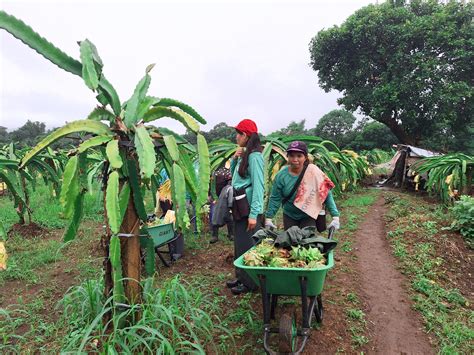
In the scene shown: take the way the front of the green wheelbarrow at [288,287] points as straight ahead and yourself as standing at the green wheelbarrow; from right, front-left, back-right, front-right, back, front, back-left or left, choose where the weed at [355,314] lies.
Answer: back-left

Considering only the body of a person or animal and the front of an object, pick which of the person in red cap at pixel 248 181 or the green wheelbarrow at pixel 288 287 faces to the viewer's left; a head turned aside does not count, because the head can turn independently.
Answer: the person in red cap

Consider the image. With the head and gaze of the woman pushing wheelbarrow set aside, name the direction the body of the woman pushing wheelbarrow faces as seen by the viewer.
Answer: toward the camera

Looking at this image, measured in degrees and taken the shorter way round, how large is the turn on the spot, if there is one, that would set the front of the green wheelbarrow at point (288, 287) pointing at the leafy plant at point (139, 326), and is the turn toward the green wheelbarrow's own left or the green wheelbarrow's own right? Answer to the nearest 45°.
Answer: approximately 90° to the green wheelbarrow's own right

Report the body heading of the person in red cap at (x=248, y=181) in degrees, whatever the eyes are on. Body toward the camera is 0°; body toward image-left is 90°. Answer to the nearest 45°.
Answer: approximately 90°

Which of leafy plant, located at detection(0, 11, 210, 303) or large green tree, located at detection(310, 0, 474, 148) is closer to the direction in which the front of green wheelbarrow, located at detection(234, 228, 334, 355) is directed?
the leafy plant

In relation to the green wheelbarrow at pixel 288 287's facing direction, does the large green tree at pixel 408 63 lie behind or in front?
behind

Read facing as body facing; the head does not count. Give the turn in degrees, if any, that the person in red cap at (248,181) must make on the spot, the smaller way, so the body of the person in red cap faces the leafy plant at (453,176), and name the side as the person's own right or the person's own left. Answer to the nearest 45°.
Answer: approximately 135° to the person's own right

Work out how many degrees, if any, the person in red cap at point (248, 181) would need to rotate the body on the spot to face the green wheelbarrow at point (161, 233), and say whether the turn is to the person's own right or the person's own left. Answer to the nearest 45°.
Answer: approximately 45° to the person's own right

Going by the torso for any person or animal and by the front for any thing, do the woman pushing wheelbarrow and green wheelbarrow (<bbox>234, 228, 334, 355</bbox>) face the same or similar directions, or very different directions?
same or similar directions

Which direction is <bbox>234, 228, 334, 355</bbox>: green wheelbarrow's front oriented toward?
toward the camera
